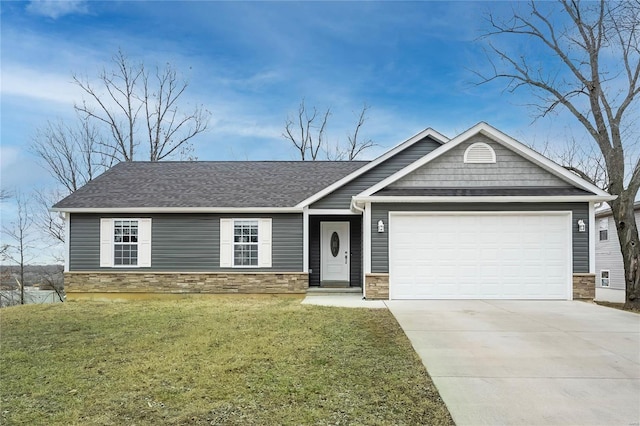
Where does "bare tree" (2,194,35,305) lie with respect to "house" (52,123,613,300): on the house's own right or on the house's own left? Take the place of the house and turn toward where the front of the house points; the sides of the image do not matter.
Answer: on the house's own right

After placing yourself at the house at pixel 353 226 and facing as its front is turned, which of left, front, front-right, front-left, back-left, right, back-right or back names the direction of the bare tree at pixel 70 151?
back-right

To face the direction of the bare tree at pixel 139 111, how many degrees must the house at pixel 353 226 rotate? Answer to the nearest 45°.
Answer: approximately 135° to its right

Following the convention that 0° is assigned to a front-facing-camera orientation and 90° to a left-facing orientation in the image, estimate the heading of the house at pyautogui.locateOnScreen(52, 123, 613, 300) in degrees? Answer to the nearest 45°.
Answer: approximately 0°

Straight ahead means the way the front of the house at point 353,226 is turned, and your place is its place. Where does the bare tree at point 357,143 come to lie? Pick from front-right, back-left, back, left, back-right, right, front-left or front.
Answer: back

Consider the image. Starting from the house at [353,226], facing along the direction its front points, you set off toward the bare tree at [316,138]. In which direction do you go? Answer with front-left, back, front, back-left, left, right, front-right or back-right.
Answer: back
